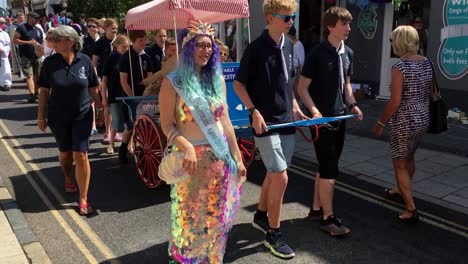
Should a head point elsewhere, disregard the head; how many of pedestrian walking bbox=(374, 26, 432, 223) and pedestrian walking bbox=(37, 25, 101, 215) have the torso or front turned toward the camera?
1

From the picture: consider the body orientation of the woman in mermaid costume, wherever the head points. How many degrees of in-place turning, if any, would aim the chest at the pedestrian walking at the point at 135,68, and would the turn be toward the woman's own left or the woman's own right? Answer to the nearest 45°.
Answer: approximately 135° to the woman's own left

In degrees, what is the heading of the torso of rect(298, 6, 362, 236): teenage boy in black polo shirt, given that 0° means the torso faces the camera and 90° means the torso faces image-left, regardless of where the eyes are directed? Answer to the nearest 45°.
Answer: approximately 315°

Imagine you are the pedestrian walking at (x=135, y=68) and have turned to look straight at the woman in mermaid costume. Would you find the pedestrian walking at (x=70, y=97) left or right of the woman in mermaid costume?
right

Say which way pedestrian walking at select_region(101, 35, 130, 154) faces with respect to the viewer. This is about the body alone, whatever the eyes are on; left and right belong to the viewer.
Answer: facing the viewer and to the right of the viewer

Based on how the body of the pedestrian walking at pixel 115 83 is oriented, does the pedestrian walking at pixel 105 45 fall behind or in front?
behind

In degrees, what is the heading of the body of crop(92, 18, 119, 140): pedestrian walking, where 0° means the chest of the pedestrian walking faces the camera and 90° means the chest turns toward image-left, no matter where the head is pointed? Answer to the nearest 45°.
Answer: approximately 315°

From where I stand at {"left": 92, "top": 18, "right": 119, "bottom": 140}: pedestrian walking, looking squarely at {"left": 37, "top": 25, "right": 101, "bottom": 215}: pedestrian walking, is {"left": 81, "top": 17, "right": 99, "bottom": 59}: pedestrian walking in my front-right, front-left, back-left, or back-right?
back-right

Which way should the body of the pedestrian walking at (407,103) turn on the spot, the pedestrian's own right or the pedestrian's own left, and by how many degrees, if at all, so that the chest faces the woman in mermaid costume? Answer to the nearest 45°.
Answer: approximately 90° to the pedestrian's own left

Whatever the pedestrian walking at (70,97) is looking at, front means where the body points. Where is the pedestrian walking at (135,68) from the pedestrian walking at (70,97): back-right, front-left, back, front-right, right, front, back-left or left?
back-left
